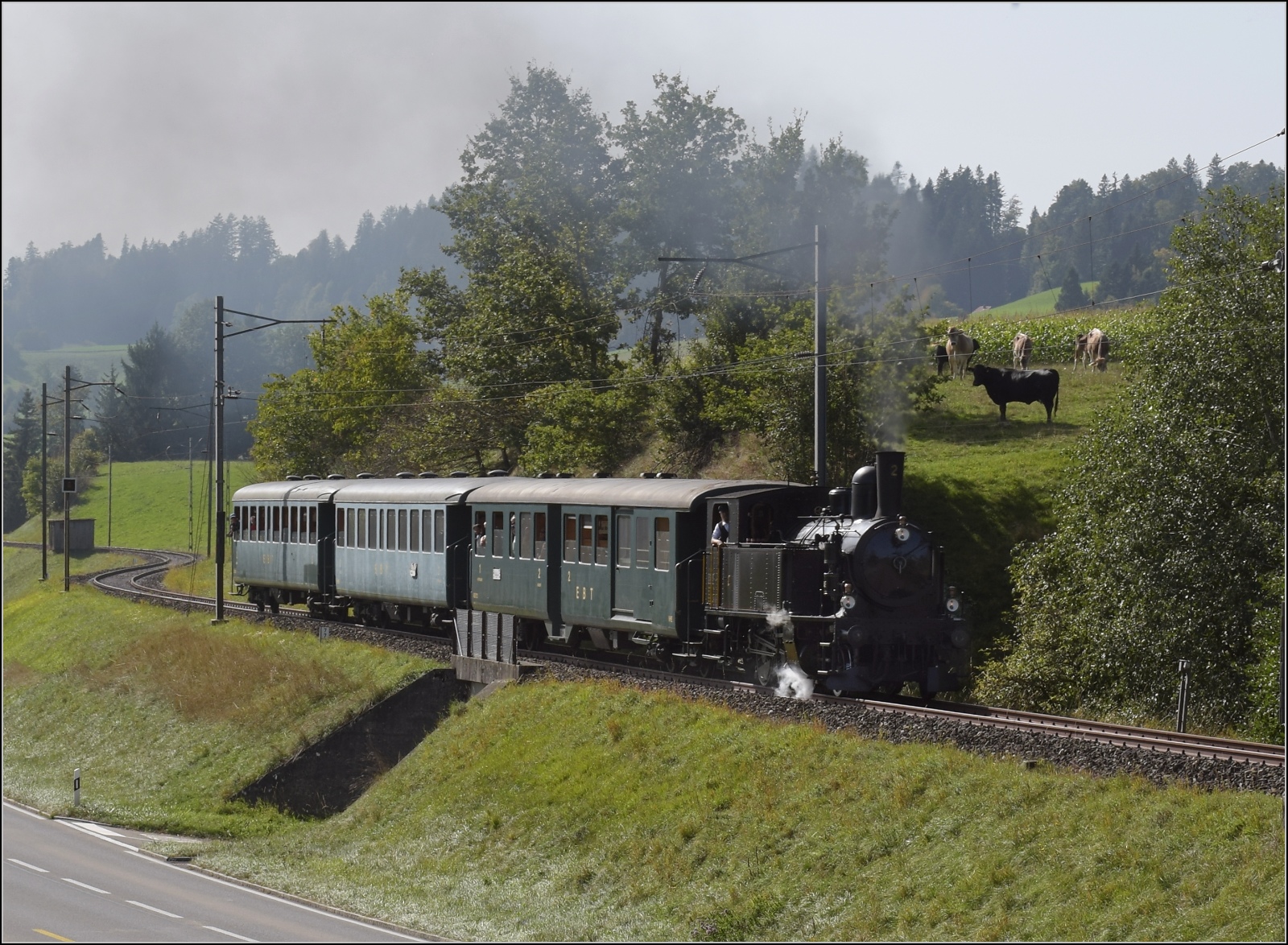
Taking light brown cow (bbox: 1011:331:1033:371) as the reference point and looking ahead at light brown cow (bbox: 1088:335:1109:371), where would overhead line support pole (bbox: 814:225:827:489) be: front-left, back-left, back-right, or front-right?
back-right

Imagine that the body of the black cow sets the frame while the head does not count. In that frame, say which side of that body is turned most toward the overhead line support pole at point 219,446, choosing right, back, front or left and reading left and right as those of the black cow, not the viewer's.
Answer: front

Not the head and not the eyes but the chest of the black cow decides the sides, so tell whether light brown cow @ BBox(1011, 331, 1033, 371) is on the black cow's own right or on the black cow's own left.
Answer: on the black cow's own right

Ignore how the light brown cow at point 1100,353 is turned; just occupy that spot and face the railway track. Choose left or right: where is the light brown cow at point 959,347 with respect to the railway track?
right

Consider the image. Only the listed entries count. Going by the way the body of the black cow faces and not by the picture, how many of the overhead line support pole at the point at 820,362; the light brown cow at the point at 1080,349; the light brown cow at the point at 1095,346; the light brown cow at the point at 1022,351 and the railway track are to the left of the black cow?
2

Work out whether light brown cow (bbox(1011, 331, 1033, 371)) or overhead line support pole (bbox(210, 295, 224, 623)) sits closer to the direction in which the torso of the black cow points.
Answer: the overhead line support pole

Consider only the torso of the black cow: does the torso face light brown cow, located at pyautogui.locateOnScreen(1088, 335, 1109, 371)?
no

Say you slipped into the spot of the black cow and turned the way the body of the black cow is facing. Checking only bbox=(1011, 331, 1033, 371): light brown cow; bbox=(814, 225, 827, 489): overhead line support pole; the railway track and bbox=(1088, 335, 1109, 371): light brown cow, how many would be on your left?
2

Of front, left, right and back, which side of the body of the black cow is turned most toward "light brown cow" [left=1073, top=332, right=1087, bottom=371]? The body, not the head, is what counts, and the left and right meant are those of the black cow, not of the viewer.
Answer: right

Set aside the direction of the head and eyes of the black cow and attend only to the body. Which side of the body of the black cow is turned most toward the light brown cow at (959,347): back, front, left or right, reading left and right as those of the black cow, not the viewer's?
right

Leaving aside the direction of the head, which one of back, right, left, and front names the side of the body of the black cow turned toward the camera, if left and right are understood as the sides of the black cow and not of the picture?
left

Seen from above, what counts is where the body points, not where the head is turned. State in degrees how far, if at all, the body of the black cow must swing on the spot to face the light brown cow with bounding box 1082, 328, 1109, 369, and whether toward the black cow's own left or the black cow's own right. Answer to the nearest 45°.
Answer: approximately 135° to the black cow's own right

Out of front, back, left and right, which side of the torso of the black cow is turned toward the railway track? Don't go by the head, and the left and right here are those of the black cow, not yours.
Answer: left

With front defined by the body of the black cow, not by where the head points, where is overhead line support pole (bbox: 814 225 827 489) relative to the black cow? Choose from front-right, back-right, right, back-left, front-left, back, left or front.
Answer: left
